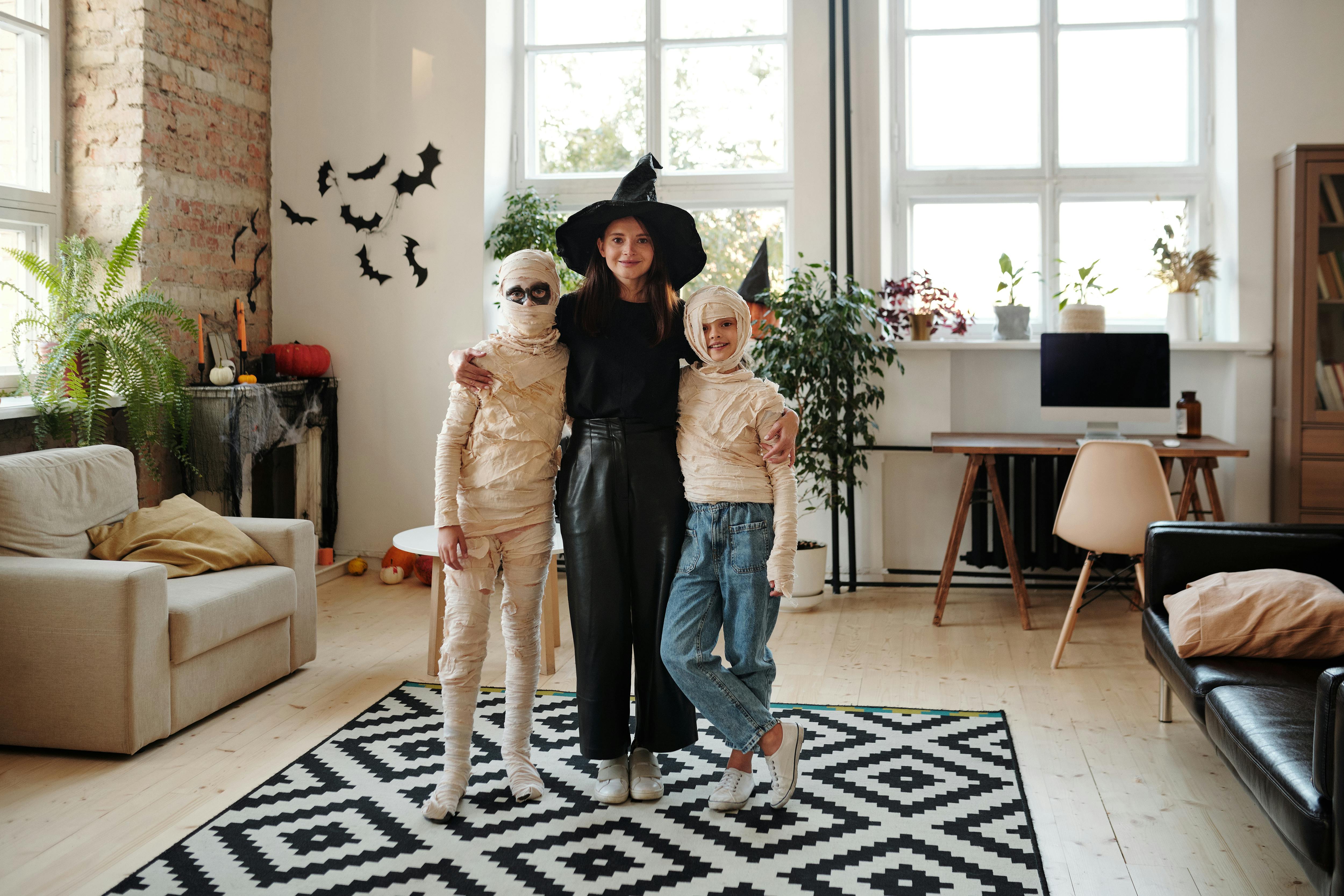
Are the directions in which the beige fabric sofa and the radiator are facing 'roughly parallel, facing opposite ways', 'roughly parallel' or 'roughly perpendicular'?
roughly perpendicular

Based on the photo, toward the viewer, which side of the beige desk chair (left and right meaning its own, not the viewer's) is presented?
back

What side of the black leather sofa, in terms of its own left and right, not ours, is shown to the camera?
left

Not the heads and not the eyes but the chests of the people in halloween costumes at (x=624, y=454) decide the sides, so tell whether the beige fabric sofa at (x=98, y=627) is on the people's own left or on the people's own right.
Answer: on the people's own right

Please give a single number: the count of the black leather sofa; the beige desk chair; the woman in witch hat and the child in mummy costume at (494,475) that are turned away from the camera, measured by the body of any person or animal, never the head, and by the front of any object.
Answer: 1

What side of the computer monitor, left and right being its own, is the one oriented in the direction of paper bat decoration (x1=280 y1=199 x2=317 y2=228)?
right

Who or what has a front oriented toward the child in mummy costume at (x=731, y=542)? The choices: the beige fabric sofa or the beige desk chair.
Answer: the beige fabric sofa

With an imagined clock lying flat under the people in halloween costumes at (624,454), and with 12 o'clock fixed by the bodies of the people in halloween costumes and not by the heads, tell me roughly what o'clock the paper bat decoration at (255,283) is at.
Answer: The paper bat decoration is roughly at 5 o'clock from the people in halloween costumes.

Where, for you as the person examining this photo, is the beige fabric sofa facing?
facing the viewer and to the right of the viewer

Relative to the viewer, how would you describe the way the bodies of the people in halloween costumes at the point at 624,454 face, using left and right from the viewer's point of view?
facing the viewer

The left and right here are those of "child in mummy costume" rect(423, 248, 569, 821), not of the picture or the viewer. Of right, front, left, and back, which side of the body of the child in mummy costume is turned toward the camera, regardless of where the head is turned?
front

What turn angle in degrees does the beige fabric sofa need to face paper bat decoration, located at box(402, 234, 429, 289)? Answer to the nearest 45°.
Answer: approximately 90° to its left
